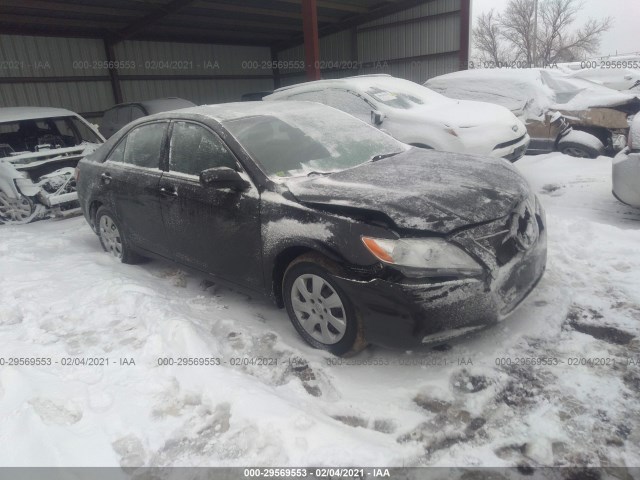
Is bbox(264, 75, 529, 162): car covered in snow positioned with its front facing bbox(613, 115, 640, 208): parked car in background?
yes

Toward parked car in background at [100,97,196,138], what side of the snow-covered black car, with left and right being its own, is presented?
back

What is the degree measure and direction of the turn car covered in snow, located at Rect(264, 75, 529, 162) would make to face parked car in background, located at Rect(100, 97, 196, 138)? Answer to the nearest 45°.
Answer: approximately 180°

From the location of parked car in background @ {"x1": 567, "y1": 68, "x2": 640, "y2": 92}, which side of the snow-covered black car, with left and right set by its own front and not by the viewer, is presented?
left

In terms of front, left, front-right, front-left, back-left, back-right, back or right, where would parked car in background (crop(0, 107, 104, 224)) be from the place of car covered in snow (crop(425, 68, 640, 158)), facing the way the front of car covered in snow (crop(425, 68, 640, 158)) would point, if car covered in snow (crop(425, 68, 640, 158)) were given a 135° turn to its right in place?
front

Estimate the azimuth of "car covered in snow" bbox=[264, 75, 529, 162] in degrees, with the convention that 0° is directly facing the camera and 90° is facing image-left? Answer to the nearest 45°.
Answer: approximately 315°

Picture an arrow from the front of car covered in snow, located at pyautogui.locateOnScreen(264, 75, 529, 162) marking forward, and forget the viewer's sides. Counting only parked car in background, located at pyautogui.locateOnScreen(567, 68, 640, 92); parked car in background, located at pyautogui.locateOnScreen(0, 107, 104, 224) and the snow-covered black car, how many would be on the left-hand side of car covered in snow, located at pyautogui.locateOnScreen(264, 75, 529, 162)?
1

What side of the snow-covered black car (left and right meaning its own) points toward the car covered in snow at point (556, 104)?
left

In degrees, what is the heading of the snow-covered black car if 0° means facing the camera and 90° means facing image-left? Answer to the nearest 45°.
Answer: approximately 315°

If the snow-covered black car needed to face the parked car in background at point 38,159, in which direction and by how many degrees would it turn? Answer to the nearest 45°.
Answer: approximately 180°

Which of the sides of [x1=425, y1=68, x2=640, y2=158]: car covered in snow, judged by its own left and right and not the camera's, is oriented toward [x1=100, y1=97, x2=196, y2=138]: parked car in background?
back

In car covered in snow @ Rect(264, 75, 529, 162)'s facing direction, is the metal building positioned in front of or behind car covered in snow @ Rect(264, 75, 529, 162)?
behind

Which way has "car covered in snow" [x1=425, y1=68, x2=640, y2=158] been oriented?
to the viewer's right
